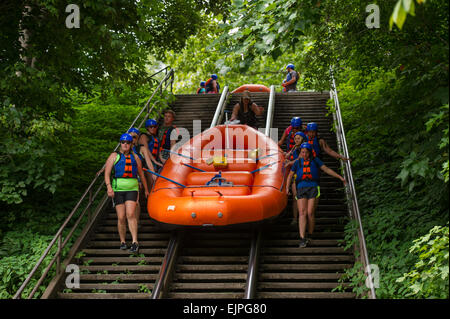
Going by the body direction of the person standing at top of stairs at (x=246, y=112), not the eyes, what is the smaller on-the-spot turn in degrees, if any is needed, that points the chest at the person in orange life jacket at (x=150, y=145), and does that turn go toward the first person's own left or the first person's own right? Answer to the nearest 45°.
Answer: approximately 45° to the first person's own right

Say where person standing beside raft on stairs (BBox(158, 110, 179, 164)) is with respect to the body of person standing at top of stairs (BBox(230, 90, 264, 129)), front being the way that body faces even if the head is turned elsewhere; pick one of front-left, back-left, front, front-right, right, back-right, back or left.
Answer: front-right

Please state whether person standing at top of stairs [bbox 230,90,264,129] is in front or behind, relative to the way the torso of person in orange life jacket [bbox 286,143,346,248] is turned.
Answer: behind

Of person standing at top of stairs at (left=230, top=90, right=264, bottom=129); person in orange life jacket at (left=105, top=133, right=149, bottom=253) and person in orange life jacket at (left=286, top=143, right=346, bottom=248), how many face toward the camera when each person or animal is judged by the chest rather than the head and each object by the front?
3

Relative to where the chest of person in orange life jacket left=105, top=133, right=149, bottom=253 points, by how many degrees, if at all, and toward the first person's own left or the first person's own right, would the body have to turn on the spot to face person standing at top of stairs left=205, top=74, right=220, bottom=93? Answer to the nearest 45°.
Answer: approximately 180°

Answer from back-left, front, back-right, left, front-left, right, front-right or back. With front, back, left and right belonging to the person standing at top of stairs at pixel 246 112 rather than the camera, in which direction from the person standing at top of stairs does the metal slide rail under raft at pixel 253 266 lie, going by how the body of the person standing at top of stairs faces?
front

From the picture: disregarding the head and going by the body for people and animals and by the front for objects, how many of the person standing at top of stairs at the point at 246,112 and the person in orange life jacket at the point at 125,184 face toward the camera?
2

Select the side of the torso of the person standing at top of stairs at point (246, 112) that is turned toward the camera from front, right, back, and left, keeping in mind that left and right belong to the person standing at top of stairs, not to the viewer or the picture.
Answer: front

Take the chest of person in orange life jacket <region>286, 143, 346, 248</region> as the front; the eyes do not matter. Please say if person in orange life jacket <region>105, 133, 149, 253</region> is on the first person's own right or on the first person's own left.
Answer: on the first person's own right
